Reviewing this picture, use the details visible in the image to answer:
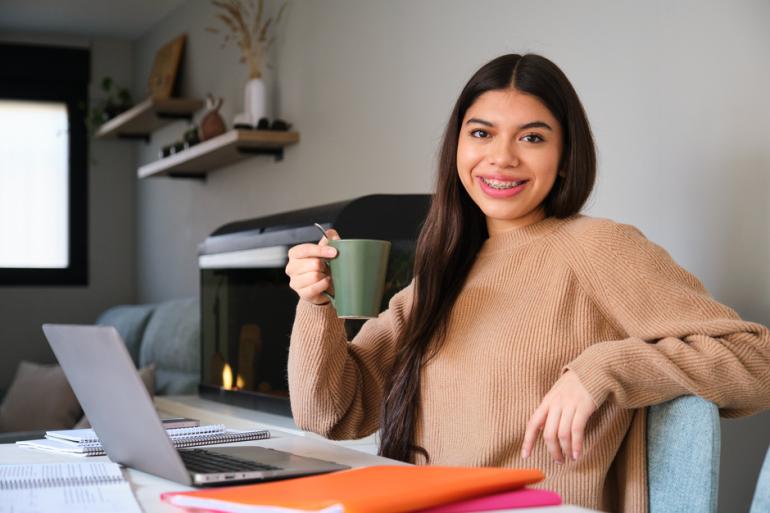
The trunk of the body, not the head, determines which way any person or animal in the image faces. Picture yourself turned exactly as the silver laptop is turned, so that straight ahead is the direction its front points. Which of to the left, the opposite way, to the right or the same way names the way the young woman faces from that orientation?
the opposite way

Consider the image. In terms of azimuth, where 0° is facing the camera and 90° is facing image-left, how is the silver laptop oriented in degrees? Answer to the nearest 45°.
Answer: approximately 225°

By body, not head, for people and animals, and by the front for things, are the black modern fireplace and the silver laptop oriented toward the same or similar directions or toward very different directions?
very different directions

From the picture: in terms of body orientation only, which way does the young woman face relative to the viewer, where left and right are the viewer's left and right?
facing the viewer and to the left of the viewer

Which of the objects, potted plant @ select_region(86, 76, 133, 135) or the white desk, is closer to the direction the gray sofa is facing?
the white desk

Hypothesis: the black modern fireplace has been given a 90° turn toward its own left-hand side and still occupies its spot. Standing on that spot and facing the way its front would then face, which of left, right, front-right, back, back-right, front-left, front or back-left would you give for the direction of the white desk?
front-right

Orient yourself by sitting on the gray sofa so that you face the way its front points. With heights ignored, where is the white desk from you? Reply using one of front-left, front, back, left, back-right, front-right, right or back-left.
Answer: front-left

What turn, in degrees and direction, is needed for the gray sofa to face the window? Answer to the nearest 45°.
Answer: approximately 135° to its right

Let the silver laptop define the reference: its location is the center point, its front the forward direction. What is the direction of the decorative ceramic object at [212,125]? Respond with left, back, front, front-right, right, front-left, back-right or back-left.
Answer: front-left

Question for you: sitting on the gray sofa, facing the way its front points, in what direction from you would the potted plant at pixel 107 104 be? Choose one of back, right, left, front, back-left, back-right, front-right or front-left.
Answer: back-right

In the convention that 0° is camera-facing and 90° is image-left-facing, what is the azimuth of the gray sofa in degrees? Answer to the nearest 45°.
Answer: approximately 45°

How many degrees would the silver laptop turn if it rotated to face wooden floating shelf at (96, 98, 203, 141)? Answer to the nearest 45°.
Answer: approximately 45° to its left

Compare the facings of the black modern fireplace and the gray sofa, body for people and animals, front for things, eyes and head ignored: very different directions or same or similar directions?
same or similar directions

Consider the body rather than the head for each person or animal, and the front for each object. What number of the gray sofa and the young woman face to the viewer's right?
0

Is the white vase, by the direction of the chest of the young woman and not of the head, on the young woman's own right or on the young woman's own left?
on the young woman's own right
